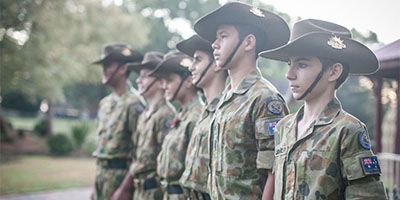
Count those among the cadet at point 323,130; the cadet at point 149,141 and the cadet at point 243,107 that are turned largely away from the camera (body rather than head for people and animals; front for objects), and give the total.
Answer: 0

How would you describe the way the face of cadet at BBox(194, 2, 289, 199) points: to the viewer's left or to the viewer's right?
to the viewer's left

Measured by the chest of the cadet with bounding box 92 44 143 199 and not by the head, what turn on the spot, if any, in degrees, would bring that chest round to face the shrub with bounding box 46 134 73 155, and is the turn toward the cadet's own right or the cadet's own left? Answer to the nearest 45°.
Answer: approximately 135° to the cadet's own right

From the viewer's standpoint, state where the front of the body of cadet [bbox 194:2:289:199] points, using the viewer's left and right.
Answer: facing the viewer and to the left of the viewer

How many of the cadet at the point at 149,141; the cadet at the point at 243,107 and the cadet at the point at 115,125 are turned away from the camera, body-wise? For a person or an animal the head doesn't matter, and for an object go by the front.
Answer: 0

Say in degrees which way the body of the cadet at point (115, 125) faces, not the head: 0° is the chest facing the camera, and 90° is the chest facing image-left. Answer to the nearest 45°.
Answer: approximately 45°

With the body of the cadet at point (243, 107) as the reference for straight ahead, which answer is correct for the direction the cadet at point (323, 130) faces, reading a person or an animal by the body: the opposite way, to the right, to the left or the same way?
the same way

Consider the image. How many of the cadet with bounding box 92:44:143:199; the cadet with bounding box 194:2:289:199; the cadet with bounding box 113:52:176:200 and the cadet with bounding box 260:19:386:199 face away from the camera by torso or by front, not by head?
0

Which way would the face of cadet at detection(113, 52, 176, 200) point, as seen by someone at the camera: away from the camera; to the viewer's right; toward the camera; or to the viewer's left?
to the viewer's left

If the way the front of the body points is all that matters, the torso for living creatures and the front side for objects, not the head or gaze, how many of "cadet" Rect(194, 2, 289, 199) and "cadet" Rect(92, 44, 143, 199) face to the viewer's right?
0

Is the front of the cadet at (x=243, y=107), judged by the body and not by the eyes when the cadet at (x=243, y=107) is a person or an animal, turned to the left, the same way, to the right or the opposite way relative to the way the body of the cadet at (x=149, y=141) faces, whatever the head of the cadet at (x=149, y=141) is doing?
the same way

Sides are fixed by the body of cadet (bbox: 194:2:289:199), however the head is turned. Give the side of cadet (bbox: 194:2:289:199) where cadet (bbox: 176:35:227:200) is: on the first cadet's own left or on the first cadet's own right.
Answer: on the first cadet's own right
